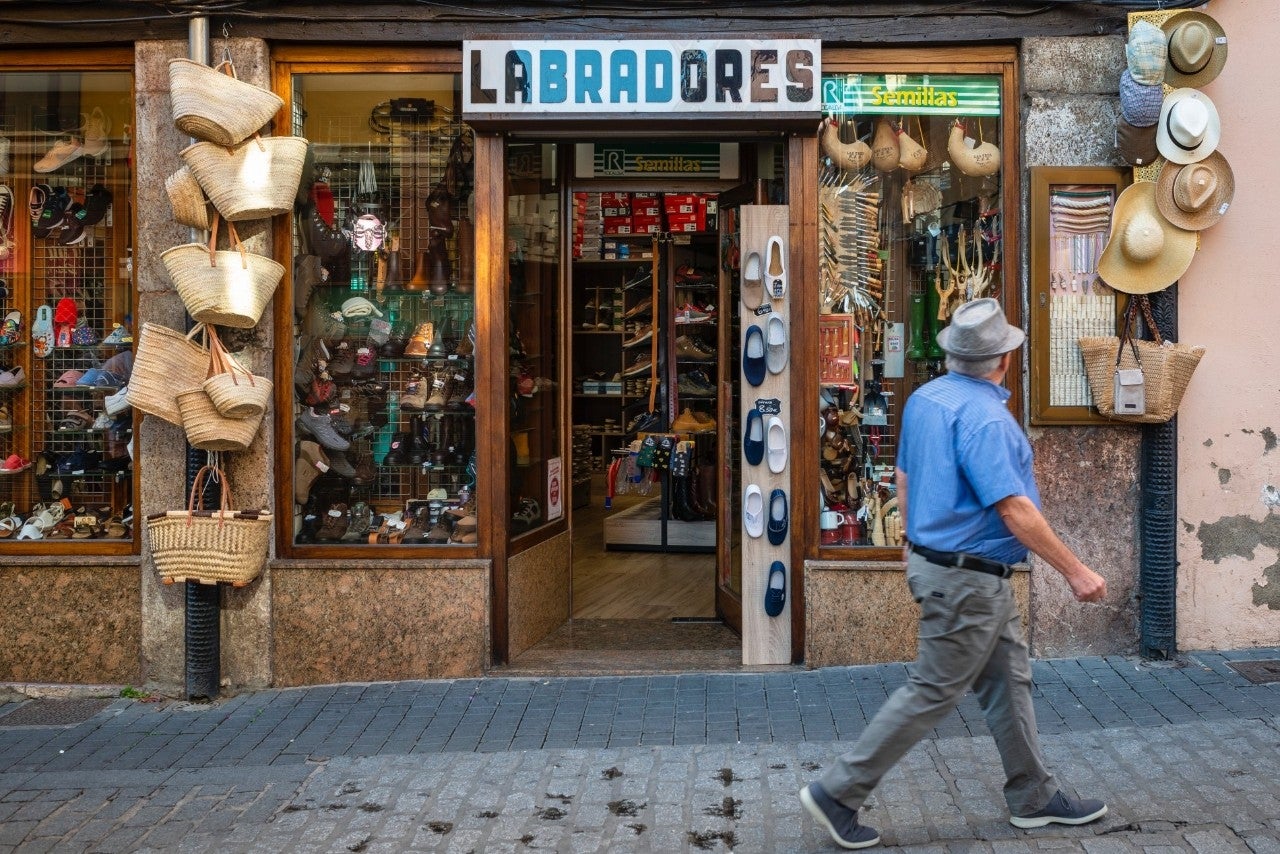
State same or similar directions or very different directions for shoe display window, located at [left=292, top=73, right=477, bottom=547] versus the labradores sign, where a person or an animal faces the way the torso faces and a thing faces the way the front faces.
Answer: same or similar directions

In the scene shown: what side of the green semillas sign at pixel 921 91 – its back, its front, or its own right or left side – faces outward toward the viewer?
front

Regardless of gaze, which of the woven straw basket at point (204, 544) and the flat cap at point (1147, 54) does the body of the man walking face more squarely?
the flat cap

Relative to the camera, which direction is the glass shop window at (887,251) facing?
toward the camera

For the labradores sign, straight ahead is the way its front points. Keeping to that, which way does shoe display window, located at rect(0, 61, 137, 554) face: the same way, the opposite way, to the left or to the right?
the same way

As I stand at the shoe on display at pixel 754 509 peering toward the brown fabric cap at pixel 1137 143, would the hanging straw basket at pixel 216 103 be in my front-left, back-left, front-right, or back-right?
back-right

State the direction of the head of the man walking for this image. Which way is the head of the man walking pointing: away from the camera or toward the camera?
away from the camera

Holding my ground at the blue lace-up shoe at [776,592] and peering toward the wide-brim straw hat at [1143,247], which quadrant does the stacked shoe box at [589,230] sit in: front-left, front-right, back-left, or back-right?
back-left

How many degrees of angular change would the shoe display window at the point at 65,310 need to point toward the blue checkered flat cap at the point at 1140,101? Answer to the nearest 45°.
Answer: approximately 45° to its left

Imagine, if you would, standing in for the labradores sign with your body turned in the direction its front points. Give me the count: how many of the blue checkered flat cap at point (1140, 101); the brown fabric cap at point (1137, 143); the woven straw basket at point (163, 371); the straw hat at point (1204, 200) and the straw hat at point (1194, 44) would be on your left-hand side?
4

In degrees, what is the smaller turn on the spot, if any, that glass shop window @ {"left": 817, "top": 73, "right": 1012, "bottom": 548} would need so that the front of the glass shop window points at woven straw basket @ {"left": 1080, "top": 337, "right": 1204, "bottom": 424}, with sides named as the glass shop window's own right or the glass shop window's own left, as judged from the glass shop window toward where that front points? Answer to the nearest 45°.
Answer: approximately 90° to the glass shop window's own left

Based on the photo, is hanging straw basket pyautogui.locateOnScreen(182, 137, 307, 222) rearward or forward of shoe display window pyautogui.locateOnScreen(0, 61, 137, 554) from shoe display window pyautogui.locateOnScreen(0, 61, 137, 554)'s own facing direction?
forward

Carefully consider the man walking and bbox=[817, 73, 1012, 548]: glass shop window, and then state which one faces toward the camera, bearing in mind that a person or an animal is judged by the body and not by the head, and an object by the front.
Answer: the glass shop window

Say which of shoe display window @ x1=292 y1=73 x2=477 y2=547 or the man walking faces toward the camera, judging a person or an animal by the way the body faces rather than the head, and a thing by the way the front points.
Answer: the shoe display window

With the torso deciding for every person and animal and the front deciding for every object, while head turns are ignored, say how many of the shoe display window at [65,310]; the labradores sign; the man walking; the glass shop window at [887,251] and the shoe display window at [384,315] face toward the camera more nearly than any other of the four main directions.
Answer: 4

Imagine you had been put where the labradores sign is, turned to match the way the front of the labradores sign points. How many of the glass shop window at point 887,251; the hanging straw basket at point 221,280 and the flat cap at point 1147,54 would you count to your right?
1

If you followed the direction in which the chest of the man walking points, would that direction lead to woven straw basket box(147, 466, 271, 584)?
no

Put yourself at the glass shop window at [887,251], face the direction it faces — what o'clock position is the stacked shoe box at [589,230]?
The stacked shoe box is roughly at 5 o'clock from the glass shop window.
